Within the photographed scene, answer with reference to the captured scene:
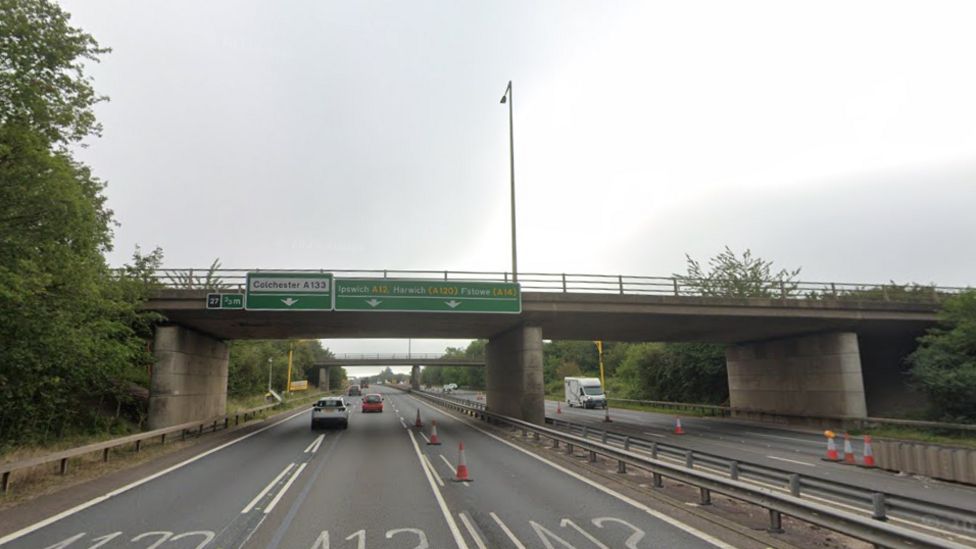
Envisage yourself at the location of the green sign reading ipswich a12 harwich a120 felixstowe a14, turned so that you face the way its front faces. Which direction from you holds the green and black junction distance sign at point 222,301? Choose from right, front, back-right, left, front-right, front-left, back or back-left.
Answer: right

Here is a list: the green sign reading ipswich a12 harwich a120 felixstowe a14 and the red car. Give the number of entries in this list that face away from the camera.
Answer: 1

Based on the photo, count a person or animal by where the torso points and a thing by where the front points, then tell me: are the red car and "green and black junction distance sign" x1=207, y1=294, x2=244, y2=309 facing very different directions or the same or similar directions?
very different directions

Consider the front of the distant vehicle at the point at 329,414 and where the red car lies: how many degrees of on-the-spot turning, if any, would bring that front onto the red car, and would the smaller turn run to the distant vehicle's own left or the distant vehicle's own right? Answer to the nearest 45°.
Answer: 0° — it already faces it

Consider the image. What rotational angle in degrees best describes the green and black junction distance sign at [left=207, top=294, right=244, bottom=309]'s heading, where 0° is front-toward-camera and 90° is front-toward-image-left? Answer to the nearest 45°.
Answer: approximately 0°

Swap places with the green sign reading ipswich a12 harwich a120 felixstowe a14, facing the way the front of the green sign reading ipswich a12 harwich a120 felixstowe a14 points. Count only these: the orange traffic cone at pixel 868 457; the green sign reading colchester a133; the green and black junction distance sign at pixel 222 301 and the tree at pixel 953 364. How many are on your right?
2

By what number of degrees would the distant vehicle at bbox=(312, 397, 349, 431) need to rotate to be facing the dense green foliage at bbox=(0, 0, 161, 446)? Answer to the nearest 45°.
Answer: approximately 135° to its left

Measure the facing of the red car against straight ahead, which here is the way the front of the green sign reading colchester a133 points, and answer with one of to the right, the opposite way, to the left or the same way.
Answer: the opposite way

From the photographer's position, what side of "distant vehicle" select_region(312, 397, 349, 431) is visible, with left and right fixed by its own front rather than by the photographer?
back

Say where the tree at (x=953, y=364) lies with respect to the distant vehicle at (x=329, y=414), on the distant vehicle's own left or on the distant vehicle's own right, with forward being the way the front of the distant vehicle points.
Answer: on the distant vehicle's own right

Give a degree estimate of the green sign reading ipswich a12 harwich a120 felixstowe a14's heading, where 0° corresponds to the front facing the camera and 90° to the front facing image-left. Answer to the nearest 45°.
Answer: approximately 0°

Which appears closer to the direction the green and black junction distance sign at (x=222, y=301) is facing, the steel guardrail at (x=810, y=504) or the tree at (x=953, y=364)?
the steel guardrail

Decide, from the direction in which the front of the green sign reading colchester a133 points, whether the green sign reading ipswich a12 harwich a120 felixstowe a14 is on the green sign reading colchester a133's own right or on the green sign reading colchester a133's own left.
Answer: on the green sign reading colchester a133's own left

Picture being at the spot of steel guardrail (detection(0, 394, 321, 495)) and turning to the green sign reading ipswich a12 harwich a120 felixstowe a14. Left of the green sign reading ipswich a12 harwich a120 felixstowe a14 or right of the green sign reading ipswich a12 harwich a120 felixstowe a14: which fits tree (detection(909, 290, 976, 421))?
right
